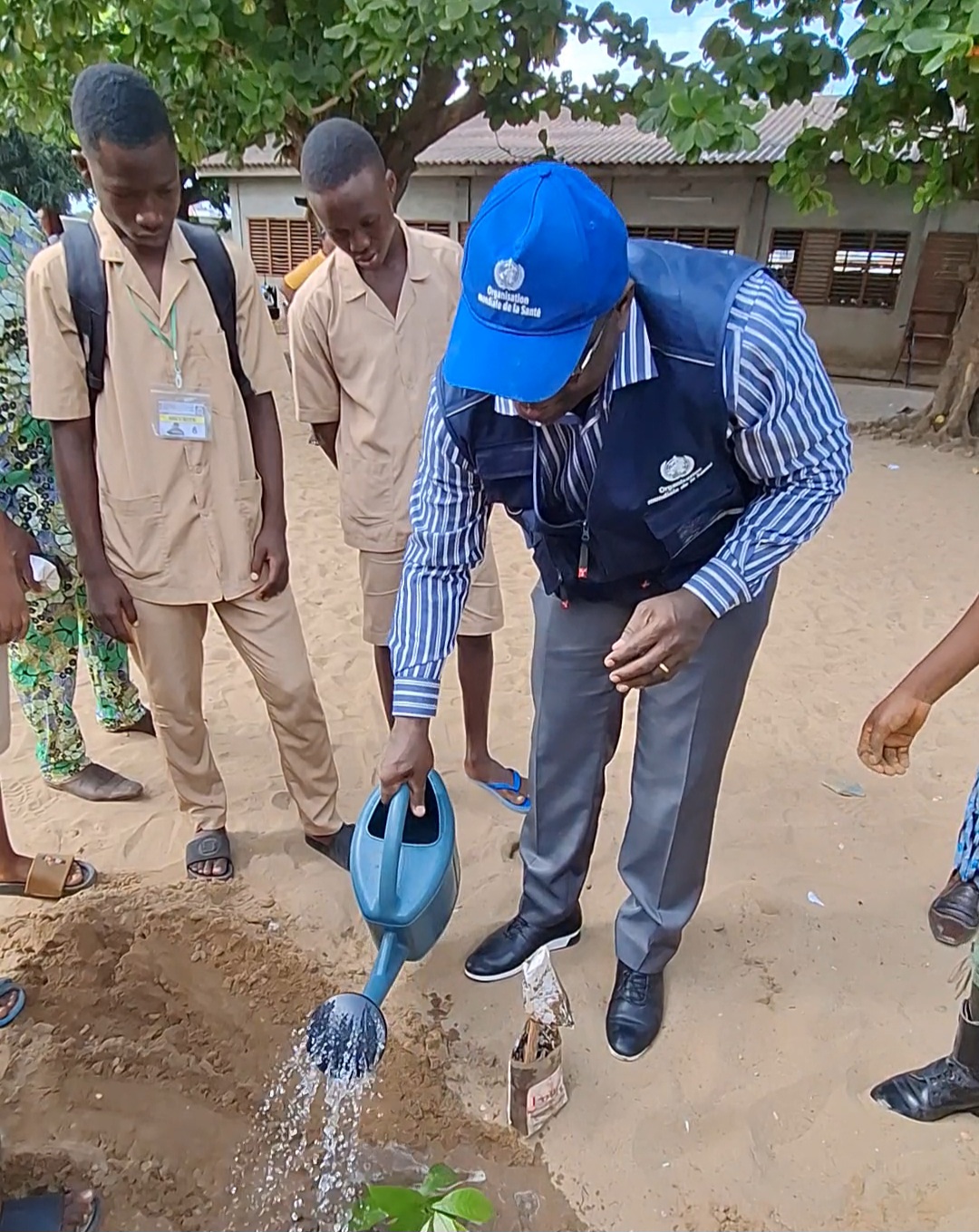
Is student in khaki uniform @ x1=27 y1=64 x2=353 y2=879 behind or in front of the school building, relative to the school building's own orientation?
in front

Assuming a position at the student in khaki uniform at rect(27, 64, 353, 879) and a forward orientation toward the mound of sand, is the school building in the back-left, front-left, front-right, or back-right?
back-left

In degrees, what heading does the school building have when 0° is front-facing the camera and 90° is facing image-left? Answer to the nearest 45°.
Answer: approximately 0°

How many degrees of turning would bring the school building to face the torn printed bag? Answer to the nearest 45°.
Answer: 0° — it already faces it

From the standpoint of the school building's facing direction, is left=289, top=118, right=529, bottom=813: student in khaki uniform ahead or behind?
ahead

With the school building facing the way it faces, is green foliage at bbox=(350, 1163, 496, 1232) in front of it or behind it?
in front

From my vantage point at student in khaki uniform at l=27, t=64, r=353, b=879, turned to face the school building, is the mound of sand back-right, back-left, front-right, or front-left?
back-right
